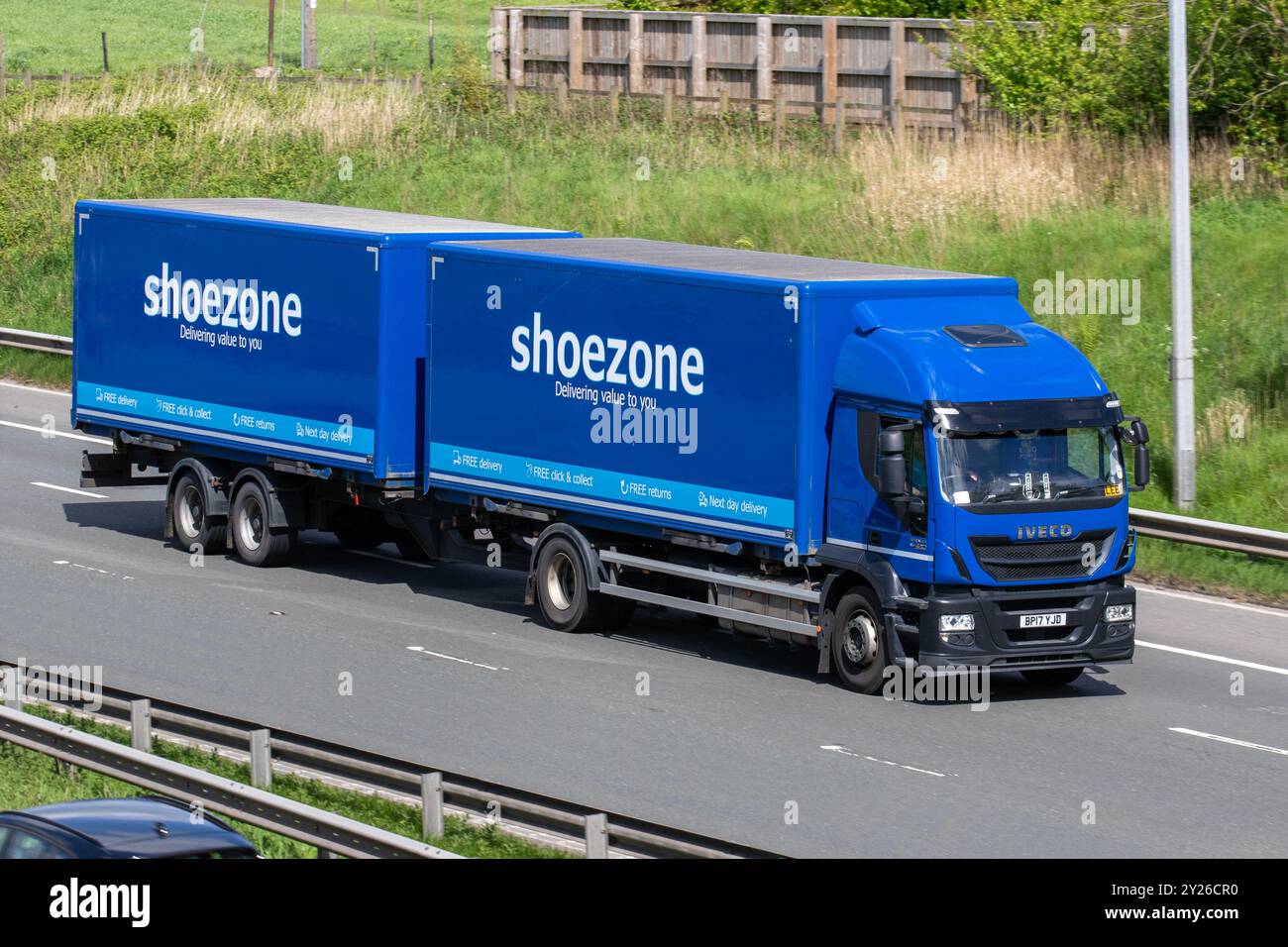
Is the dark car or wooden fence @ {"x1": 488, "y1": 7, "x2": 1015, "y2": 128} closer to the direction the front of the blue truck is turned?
the dark car

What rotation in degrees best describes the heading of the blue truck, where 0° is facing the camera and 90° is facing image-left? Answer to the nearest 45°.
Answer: approximately 315°

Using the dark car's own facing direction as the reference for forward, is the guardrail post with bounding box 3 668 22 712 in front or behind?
in front

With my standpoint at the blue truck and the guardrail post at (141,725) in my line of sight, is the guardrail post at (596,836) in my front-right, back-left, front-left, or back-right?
front-left

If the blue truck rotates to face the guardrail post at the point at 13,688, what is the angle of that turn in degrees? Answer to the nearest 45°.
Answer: approximately 90° to its right

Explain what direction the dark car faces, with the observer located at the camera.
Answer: facing away from the viewer and to the left of the viewer

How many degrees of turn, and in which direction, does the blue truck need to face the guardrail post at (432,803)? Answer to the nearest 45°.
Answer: approximately 45° to its right

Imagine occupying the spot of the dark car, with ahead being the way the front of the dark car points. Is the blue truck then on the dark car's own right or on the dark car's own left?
on the dark car's own right

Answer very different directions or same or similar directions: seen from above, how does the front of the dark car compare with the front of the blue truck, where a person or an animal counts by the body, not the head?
very different directions

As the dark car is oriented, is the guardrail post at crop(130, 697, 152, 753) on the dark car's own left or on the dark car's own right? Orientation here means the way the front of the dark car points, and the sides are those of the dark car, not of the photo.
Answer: on the dark car's own right
